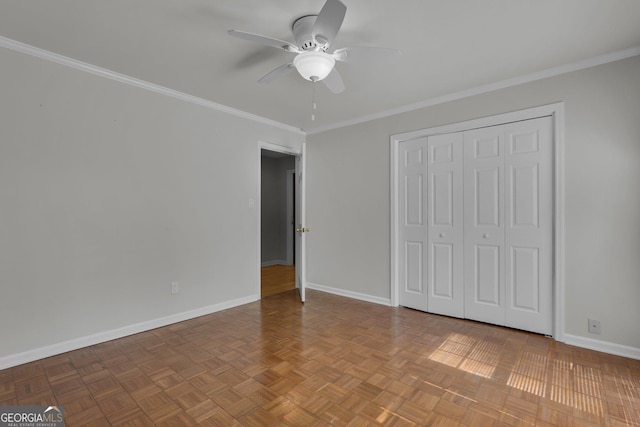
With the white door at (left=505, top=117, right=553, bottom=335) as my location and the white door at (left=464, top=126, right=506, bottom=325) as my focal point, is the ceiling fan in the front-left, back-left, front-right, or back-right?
front-left

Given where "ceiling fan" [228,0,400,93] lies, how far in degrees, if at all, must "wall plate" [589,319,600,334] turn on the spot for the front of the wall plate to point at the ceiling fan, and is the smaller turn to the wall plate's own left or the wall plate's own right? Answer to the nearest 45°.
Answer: approximately 45° to the wall plate's own right

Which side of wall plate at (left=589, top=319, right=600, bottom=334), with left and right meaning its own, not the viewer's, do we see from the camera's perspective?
front
